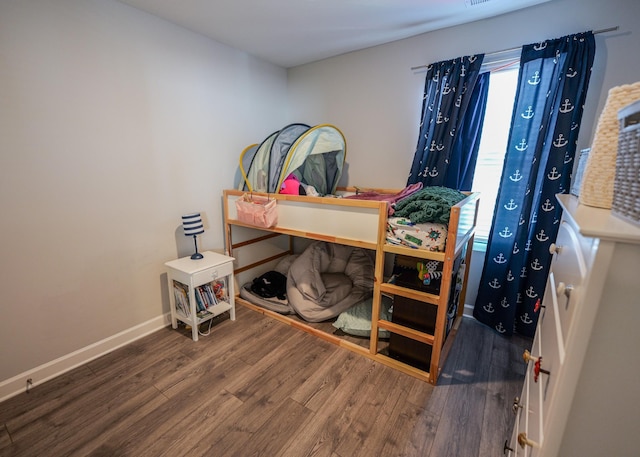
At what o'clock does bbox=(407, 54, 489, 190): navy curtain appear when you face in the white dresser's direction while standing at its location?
The navy curtain is roughly at 2 o'clock from the white dresser.

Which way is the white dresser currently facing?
to the viewer's left

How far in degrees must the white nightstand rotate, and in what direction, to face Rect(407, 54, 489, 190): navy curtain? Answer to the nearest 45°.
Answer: approximately 45° to its left

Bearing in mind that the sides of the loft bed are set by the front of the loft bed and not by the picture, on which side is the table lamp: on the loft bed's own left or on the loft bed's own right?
on the loft bed's own right

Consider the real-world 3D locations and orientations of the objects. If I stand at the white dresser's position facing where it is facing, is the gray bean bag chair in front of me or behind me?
in front

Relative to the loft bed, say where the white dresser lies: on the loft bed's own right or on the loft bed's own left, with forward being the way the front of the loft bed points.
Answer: on the loft bed's own left

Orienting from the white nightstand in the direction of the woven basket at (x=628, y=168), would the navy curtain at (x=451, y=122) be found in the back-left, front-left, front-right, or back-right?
front-left

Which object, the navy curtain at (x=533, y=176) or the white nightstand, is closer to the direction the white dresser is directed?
the white nightstand

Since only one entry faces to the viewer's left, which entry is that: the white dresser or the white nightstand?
the white dresser

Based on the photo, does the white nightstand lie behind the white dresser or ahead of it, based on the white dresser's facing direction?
ahead

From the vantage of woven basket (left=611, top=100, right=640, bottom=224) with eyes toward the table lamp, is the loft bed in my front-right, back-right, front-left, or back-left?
front-right

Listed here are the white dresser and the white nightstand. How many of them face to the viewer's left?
1

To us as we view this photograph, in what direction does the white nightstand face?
facing the viewer and to the right of the viewer

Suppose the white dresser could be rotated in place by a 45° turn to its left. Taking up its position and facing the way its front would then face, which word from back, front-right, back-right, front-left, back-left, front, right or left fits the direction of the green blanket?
right
